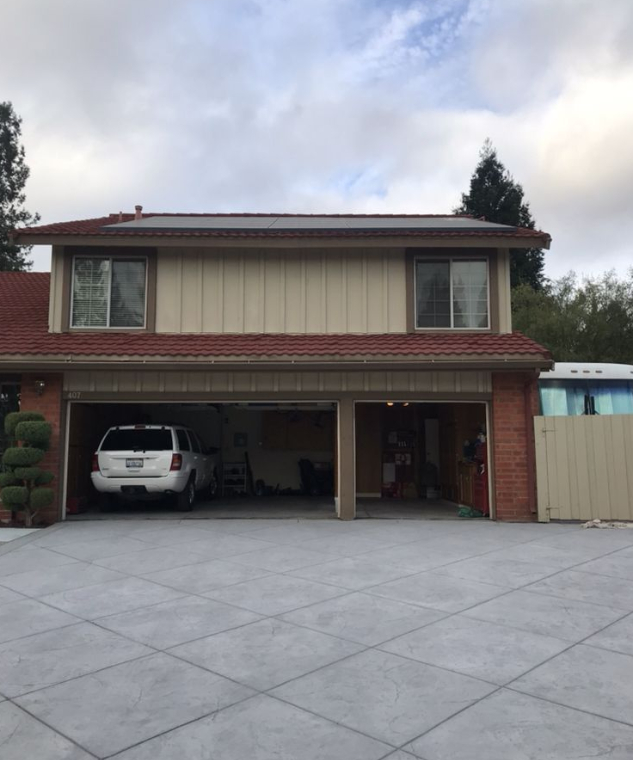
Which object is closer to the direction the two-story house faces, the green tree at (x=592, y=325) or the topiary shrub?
the topiary shrub

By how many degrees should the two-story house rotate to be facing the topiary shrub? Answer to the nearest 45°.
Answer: approximately 90° to its right

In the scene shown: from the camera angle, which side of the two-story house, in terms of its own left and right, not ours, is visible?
front

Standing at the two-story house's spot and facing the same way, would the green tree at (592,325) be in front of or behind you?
behind

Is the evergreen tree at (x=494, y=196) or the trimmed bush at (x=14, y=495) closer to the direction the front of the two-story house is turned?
the trimmed bush

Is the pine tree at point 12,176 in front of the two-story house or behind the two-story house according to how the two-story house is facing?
behind

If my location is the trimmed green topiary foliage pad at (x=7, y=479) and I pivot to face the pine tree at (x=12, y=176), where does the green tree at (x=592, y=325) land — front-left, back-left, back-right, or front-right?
front-right

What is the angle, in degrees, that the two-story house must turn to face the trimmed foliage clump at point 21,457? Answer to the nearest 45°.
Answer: approximately 90° to its right

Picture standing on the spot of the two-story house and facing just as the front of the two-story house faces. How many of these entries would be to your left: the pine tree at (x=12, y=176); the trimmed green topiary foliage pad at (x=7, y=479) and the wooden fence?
1

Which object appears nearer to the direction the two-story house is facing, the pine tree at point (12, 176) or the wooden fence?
the wooden fence

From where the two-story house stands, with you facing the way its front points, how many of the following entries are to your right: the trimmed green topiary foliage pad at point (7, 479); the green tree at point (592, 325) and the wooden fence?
1

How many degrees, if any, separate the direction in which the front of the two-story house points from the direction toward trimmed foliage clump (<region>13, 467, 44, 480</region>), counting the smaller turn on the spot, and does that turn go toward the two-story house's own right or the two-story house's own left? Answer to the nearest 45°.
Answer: approximately 90° to the two-story house's own right

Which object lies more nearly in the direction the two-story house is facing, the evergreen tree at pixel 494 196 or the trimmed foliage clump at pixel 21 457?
the trimmed foliage clump

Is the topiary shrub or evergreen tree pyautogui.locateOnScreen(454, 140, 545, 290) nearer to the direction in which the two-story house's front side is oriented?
the topiary shrub

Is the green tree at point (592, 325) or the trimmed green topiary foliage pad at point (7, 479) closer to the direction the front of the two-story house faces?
the trimmed green topiary foliage pad
